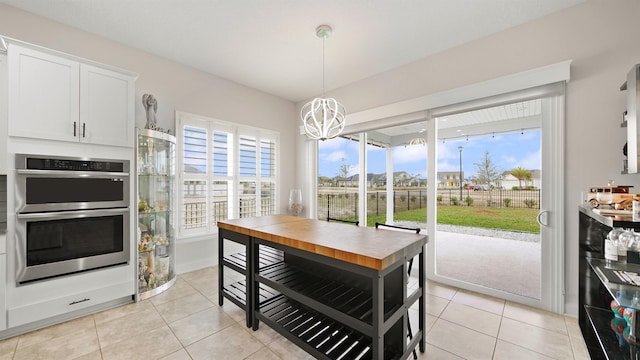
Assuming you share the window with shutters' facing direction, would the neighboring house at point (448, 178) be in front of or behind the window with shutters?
behind

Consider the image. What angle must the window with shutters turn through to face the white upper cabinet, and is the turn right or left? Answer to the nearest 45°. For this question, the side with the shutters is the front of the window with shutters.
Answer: approximately 90° to its right

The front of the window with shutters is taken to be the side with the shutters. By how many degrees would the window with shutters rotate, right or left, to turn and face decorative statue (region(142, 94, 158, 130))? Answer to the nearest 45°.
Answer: approximately 90° to its right

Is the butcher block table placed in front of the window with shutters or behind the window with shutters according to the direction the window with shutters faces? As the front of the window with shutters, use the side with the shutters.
in front

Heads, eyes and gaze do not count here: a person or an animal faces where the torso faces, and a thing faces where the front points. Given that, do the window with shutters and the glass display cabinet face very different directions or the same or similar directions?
same or similar directions

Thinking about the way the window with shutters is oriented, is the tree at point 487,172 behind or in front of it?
in front

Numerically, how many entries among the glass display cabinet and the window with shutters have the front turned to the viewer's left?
0

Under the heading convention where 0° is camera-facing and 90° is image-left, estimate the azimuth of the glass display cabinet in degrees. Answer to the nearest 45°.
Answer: approximately 315°

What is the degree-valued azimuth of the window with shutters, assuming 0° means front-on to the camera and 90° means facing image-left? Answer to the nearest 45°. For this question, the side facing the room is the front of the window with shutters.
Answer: approximately 315°
